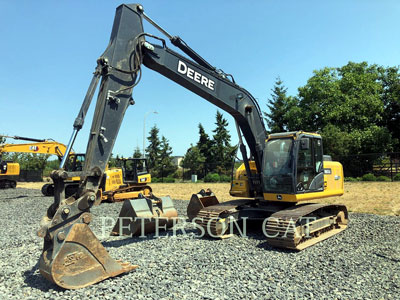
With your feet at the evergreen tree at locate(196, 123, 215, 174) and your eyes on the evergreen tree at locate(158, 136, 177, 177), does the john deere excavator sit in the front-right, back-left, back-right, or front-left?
back-left

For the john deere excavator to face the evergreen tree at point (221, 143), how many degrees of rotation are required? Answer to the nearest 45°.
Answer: approximately 135° to its right

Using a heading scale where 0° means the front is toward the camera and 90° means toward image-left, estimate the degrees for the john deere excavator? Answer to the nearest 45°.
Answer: approximately 45°

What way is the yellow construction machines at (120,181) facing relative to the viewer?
to the viewer's left

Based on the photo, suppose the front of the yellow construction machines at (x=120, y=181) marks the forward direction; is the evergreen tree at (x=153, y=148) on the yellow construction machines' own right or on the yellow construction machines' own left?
on the yellow construction machines' own right

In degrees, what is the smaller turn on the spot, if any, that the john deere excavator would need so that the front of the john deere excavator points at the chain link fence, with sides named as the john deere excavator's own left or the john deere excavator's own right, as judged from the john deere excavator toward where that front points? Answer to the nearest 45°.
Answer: approximately 180°

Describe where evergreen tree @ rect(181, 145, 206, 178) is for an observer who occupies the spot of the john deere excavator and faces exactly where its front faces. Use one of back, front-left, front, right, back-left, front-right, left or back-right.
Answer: back-right
